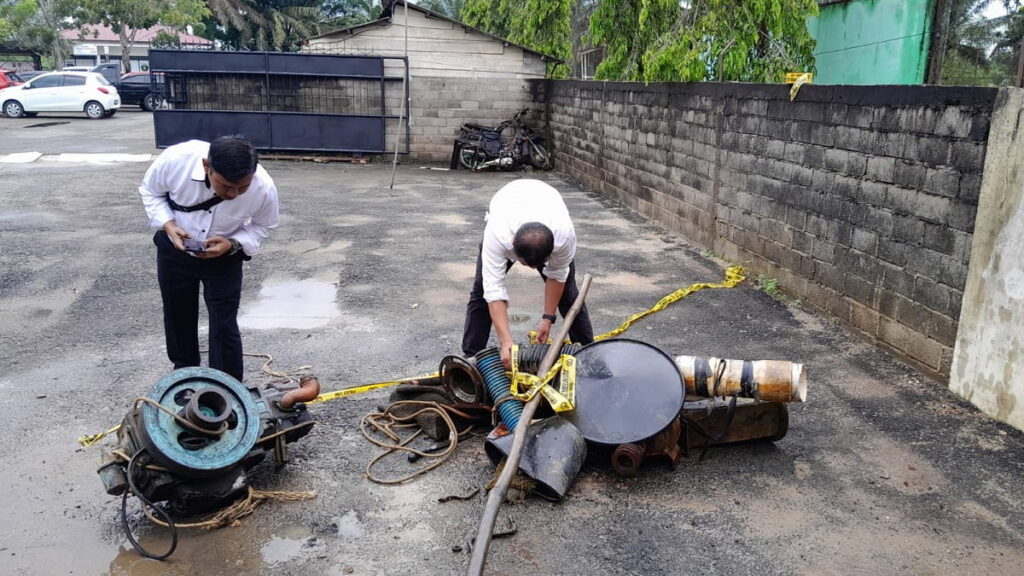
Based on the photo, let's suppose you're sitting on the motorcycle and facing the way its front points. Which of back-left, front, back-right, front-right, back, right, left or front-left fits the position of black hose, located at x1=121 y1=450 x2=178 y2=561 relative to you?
right

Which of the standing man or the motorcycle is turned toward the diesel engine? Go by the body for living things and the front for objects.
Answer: the standing man

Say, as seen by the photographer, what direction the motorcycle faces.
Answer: facing to the right of the viewer

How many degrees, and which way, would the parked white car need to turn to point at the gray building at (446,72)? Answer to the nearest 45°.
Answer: approximately 135° to its left

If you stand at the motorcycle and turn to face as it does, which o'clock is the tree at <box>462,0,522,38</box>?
The tree is roughly at 9 o'clock from the motorcycle.

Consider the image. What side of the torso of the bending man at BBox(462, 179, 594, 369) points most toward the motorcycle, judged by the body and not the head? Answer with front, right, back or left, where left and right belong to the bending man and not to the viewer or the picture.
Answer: back

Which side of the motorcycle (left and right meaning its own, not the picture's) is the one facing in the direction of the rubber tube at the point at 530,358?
right

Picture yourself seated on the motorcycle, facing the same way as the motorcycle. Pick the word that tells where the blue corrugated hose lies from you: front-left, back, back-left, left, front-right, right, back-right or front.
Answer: right

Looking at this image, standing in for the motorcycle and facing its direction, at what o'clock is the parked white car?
The parked white car is roughly at 7 o'clock from the motorcycle.

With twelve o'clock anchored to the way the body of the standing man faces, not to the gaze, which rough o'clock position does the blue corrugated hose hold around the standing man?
The blue corrugated hose is roughly at 10 o'clock from the standing man.

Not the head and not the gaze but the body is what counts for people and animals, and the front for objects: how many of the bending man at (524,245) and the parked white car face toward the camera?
1

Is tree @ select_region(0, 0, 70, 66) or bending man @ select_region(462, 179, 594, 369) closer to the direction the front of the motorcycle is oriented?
the bending man

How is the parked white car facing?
to the viewer's left
